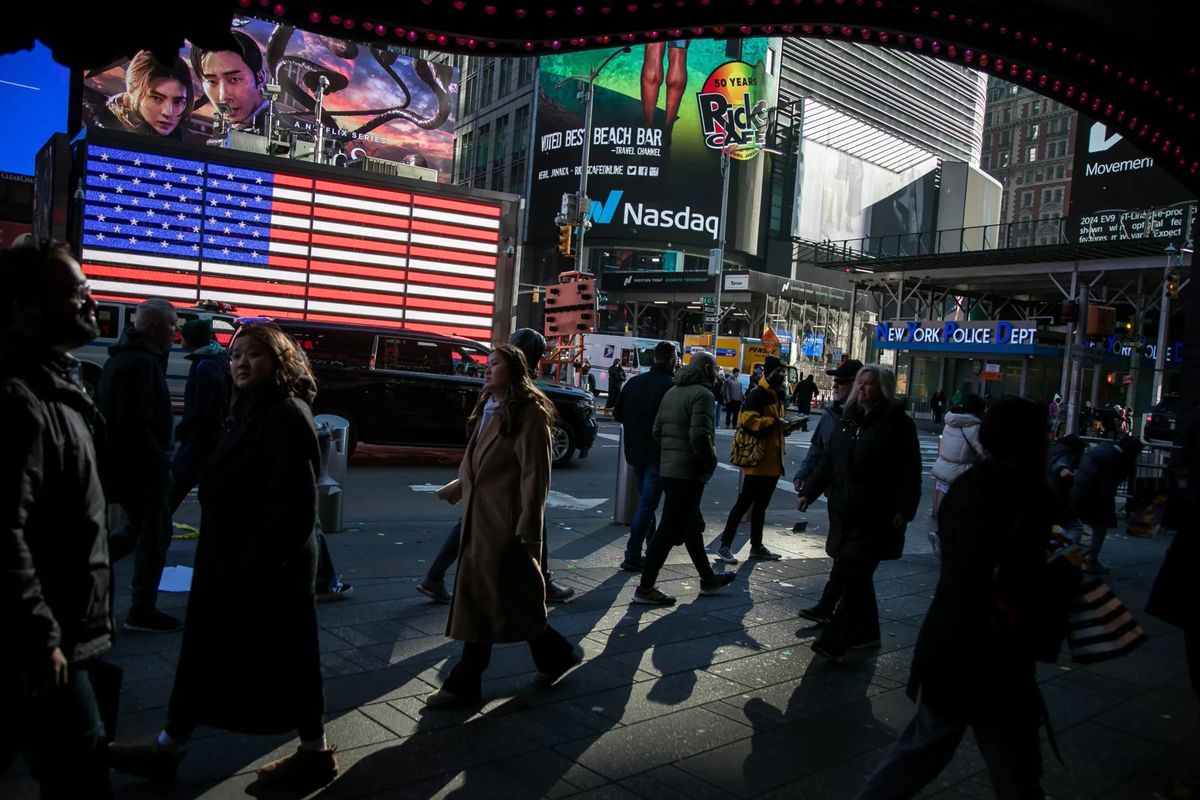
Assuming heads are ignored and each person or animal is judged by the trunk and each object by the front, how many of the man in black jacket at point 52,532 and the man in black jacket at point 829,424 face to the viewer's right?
1

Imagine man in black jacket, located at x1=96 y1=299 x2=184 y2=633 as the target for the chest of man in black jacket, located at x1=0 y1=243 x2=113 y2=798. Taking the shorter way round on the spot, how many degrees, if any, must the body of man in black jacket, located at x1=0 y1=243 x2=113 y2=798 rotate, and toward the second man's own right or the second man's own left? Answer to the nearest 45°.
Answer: approximately 90° to the second man's own left

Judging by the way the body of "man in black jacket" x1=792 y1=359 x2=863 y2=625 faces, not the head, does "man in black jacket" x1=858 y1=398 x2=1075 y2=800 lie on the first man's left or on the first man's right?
on the first man's left

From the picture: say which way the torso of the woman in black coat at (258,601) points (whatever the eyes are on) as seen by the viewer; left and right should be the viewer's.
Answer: facing to the left of the viewer

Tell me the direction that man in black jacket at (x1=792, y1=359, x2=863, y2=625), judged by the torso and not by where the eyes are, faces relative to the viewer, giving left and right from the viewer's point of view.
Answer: facing to the left of the viewer

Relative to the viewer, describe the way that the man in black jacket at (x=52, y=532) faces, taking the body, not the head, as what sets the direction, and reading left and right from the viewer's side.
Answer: facing to the right of the viewer

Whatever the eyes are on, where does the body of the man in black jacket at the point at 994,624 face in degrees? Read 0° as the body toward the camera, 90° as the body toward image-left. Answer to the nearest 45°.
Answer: approximately 270°

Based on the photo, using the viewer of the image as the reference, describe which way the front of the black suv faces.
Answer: facing to the right of the viewer

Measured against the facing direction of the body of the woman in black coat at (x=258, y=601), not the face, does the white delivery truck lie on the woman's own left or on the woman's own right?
on the woman's own right

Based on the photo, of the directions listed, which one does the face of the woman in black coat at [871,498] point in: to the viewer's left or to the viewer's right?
to the viewer's left

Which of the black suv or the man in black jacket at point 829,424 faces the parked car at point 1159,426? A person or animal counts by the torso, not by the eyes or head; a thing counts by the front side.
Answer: the black suv
